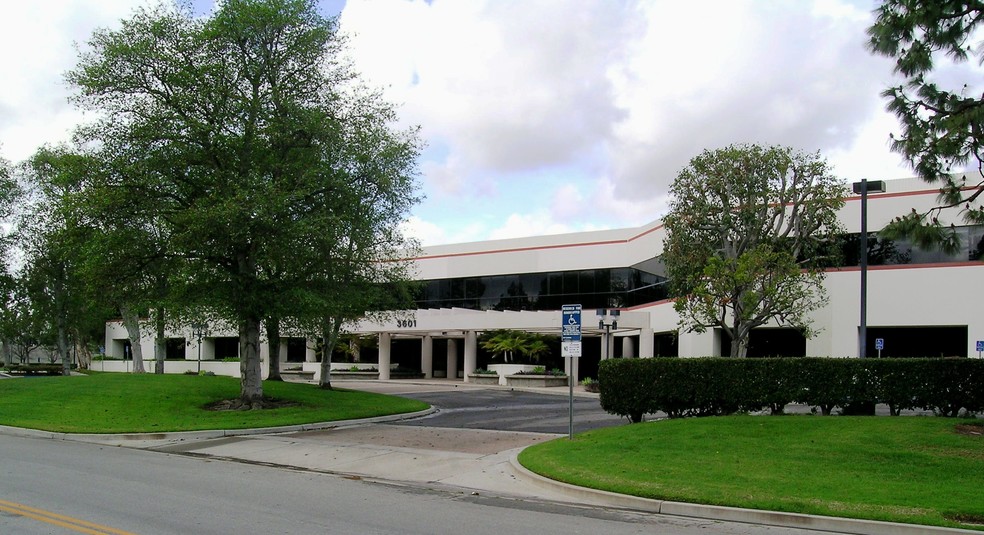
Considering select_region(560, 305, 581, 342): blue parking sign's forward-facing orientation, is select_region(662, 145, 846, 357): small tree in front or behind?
behind

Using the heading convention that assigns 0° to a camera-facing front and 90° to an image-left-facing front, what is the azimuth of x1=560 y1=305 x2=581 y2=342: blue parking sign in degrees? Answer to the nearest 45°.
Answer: approximately 0°

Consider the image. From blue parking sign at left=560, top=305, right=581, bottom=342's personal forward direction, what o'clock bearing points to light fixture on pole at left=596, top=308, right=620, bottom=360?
The light fixture on pole is roughly at 6 o'clock from the blue parking sign.

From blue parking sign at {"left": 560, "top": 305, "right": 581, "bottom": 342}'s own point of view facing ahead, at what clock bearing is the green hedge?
The green hedge is roughly at 8 o'clock from the blue parking sign.
